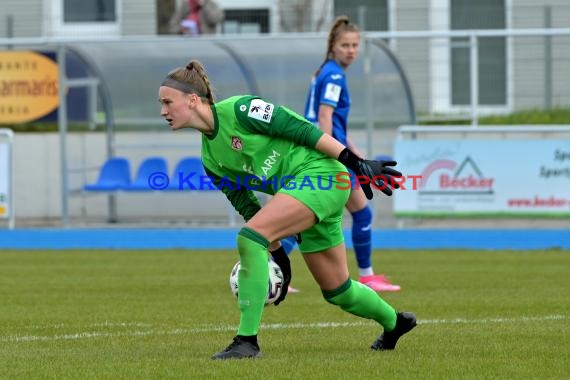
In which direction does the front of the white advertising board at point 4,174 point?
toward the camera

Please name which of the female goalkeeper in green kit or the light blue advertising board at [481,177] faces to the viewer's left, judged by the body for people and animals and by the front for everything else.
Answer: the female goalkeeper in green kit

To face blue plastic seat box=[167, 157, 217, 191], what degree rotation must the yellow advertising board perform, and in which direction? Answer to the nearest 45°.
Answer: approximately 90° to its left

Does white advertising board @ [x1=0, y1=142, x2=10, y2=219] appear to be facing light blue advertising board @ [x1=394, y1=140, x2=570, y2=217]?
no

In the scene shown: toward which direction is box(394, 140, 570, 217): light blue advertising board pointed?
toward the camera

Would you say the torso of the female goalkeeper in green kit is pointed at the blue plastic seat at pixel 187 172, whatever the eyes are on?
no

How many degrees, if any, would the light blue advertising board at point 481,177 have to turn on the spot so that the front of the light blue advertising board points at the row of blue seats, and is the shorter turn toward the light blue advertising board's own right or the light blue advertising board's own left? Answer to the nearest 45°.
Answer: approximately 90° to the light blue advertising board's own right

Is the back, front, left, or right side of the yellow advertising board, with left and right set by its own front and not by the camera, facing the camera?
front

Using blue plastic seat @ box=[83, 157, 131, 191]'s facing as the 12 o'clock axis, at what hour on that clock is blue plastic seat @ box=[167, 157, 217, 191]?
blue plastic seat @ box=[167, 157, 217, 191] is roughly at 8 o'clock from blue plastic seat @ box=[83, 157, 131, 191].

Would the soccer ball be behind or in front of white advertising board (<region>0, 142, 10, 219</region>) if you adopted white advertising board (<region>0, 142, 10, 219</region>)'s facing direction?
in front

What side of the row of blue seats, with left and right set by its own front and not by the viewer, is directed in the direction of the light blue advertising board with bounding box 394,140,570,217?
left

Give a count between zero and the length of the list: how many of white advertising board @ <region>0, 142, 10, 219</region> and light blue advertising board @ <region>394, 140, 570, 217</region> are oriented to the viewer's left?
0

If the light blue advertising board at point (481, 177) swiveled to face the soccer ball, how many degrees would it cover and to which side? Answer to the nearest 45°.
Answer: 0° — it already faces it

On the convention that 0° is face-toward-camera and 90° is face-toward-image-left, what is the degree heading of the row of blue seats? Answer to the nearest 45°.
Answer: approximately 45°

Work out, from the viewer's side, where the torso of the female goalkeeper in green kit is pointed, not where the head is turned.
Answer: to the viewer's left

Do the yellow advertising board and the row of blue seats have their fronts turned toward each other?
no

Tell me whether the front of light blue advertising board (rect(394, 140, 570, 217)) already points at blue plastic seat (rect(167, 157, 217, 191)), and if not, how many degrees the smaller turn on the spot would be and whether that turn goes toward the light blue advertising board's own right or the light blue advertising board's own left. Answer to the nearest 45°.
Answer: approximately 90° to the light blue advertising board's own right

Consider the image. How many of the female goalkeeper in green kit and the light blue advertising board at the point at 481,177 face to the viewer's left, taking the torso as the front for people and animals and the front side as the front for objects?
1

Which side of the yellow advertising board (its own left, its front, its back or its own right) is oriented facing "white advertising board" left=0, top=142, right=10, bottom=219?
front

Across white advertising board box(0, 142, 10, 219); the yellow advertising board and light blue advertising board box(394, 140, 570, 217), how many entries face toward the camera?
3

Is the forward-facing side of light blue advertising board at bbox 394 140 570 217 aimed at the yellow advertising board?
no

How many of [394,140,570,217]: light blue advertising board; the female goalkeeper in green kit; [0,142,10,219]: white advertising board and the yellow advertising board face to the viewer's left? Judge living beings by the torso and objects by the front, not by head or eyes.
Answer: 1
